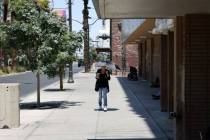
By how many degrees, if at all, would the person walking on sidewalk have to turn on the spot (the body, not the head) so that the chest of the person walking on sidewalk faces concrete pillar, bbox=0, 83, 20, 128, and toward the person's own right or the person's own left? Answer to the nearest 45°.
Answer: approximately 45° to the person's own right

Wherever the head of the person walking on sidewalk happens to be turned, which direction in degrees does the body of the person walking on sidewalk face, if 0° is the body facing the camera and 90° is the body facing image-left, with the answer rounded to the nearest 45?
approximately 0°
